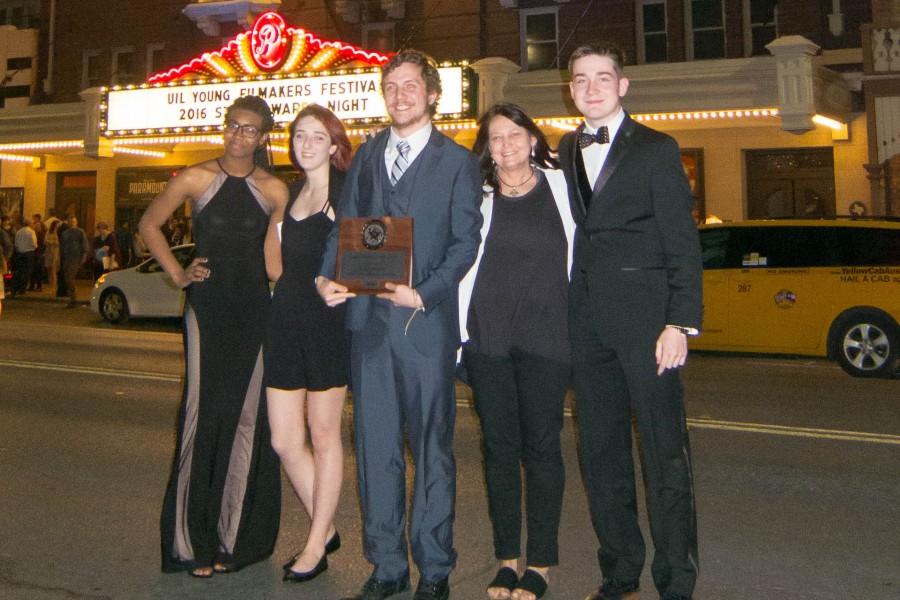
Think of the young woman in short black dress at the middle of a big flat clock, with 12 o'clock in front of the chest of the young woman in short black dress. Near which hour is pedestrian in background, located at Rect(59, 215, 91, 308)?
The pedestrian in background is roughly at 4 o'clock from the young woman in short black dress.

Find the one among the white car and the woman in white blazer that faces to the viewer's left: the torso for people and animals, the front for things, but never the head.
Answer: the white car

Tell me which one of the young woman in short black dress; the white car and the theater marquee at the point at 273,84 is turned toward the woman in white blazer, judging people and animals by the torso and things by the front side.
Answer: the theater marquee

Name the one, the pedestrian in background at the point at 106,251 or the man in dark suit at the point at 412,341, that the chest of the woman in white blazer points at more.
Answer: the man in dark suit

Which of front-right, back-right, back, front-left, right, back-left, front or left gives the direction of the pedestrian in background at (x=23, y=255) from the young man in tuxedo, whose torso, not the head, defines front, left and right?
right

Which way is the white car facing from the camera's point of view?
to the viewer's left

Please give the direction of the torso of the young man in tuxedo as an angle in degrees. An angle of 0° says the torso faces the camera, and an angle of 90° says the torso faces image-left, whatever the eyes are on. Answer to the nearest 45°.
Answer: approximately 45°

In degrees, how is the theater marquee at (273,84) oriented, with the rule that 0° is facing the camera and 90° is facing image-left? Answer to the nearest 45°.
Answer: approximately 0°

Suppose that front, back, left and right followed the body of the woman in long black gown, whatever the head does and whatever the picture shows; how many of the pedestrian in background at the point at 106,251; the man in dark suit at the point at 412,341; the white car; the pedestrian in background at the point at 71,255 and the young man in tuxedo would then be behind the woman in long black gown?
3

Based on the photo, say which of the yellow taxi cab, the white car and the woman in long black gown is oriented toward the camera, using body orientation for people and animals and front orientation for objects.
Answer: the woman in long black gown

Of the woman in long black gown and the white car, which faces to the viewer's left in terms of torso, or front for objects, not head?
the white car
